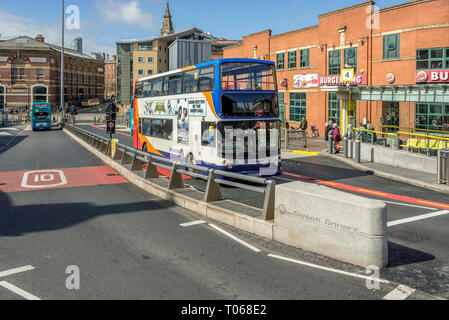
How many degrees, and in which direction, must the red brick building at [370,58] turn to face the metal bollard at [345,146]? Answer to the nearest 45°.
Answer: approximately 45° to its left

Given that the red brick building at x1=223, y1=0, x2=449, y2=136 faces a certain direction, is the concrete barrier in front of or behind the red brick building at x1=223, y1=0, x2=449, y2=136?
in front

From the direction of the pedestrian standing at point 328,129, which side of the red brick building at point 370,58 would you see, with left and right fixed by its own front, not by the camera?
front

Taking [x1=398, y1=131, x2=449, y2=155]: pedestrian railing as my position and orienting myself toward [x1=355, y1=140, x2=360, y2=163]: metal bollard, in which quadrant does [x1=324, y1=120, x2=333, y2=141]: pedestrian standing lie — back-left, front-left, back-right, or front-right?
front-right

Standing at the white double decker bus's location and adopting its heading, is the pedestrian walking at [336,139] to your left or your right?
on your left

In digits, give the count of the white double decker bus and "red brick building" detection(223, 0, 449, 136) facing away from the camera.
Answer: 0

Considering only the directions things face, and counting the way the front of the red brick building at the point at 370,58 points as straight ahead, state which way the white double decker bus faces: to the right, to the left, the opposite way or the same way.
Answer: to the left

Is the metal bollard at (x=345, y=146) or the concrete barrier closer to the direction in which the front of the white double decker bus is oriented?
the concrete barrier

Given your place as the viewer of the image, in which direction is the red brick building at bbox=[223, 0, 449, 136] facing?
facing the viewer and to the left of the viewer

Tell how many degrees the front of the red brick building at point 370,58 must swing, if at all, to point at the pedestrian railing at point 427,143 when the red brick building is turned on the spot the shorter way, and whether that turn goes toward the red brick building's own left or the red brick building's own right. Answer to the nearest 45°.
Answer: approximately 45° to the red brick building's own left

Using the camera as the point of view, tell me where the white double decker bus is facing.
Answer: facing the viewer and to the right of the viewer
